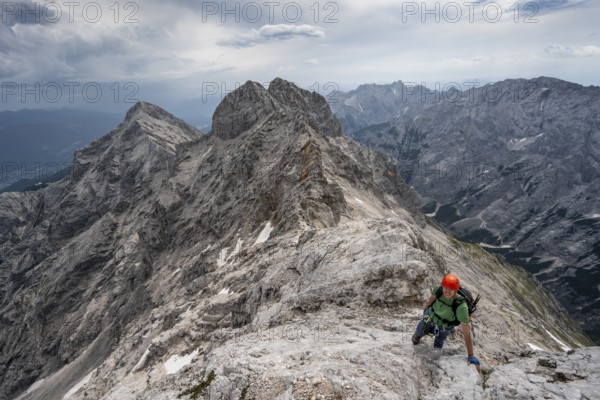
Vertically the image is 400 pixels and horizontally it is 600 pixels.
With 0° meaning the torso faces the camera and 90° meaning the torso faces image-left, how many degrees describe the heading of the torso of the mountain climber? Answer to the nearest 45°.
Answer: approximately 0°
